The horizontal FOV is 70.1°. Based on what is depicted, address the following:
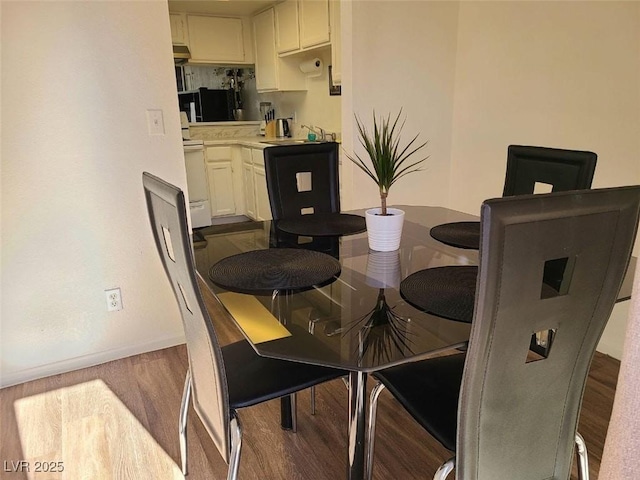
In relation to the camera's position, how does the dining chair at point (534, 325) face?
facing away from the viewer and to the left of the viewer

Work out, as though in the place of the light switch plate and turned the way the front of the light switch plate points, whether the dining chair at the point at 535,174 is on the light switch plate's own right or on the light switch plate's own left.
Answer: on the light switch plate's own left

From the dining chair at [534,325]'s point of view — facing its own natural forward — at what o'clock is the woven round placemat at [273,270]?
The woven round placemat is roughly at 11 o'clock from the dining chair.

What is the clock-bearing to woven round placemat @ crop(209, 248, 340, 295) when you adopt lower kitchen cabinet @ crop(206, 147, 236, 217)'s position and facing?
The woven round placemat is roughly at 12 o'clock from the lower kitchen cabinet.

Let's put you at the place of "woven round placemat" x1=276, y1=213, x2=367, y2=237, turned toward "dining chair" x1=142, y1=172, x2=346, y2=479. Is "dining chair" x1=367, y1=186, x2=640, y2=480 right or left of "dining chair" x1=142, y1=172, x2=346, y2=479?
left

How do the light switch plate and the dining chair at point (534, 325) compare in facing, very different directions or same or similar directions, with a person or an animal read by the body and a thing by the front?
very different directions
